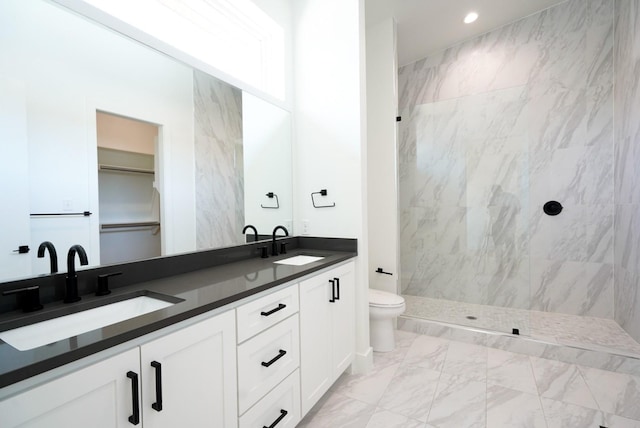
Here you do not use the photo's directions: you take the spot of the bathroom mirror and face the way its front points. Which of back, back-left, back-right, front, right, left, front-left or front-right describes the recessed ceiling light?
front-left

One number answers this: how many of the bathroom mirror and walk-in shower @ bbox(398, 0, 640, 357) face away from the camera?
0

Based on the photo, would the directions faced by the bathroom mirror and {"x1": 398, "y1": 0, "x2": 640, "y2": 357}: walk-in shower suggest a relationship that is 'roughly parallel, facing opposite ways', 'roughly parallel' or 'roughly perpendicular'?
roughly perpendicular

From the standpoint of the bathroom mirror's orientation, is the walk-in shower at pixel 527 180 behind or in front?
in front

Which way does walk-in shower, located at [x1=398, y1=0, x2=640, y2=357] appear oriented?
toward the camera

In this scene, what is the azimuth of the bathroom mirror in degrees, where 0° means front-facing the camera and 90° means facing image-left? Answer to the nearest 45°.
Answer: approximately 315°

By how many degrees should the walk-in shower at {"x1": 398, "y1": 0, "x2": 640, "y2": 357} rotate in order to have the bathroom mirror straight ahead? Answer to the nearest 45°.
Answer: approximately 45° to its right

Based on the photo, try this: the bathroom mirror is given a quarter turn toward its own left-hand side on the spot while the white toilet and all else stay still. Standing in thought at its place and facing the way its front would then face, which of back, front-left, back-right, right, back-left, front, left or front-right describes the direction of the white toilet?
front-right
